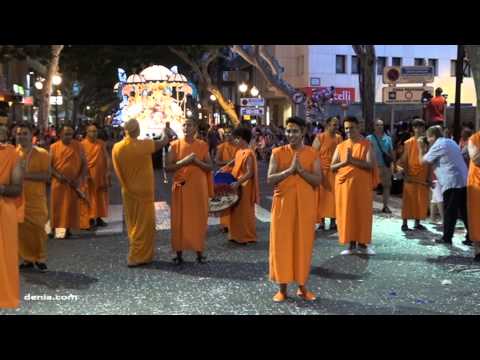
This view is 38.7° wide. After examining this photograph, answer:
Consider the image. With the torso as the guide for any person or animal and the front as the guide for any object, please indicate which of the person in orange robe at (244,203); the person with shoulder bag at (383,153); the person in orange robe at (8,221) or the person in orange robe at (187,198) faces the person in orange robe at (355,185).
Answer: the person with shoulder bag

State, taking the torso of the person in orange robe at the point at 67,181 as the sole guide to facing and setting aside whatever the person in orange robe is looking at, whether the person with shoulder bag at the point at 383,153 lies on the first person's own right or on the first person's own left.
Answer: on the first person's own left

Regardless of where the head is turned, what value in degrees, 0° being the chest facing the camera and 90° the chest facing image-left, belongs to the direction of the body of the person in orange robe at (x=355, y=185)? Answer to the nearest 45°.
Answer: approximately 0°

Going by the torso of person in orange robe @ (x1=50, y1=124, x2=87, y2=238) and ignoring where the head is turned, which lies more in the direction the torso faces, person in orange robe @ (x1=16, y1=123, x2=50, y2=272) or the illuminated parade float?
the person in orange robe

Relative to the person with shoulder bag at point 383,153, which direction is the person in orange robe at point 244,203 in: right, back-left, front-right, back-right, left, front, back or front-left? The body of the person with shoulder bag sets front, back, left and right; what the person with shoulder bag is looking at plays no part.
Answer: front-right

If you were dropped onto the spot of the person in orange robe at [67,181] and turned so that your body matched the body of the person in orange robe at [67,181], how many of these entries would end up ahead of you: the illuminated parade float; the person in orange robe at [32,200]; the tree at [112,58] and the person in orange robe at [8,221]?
2
